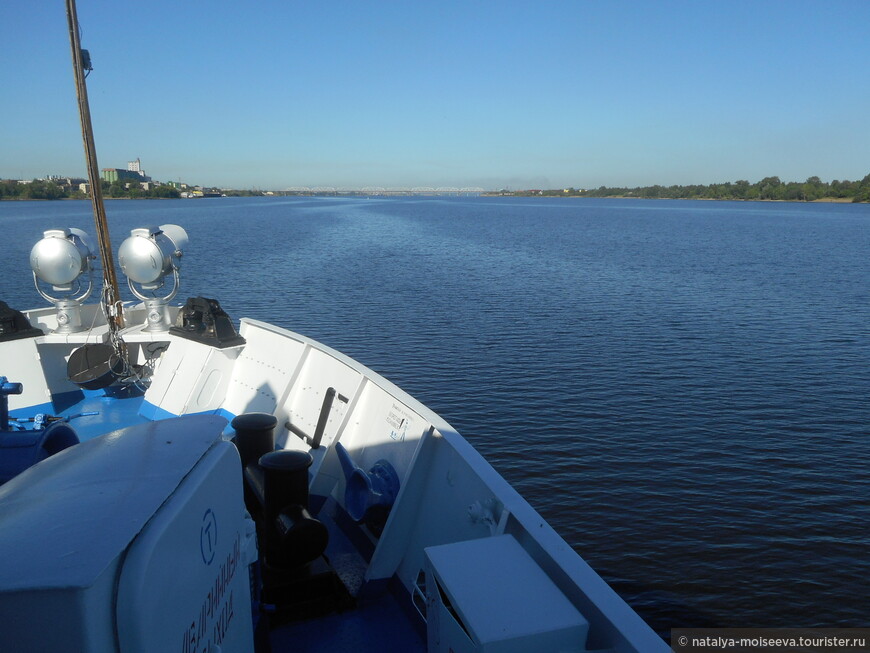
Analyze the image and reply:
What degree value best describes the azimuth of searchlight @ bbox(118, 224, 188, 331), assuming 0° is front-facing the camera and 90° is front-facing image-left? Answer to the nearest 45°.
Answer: approximately 225°

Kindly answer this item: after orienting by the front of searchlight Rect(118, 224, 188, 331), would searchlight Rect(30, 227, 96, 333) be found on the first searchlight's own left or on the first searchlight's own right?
on the first searchlight's own left

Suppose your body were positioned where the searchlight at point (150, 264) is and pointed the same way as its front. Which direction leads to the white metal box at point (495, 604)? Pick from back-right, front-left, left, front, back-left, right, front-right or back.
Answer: back-right
